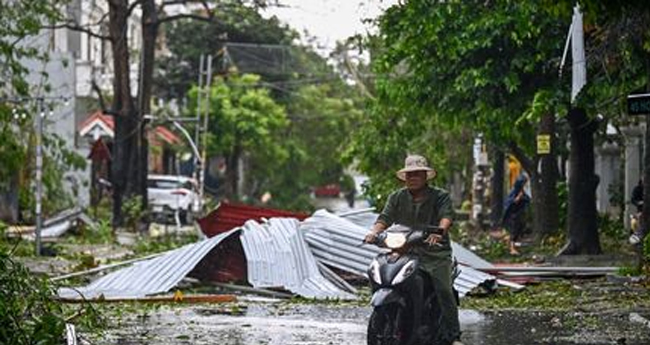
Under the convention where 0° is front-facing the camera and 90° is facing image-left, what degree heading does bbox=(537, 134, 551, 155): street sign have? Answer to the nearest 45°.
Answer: approximately 0°

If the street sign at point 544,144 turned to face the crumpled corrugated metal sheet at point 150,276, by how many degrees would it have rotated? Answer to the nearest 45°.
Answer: approximately 45° to its right
